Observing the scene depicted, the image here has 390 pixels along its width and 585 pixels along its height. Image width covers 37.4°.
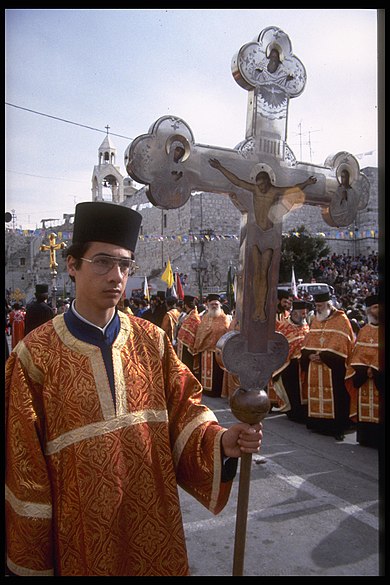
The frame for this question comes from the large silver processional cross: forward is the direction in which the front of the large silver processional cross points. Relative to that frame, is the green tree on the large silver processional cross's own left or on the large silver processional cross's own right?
on the large silver processional cross's own left

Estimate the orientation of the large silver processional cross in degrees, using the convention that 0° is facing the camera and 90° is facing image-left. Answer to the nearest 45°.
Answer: approximately 315°

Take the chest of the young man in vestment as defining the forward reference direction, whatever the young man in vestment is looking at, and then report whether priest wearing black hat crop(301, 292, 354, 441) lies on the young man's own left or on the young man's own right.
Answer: on the young man's own left

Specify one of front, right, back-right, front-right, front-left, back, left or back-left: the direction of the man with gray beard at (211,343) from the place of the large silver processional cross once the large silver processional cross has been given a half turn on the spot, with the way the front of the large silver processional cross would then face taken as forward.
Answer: front-right

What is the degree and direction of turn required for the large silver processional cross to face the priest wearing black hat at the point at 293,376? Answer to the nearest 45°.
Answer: approximately 135° to its left

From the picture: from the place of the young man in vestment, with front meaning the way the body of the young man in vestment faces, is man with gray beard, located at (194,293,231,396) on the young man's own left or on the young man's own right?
on the young man's own left

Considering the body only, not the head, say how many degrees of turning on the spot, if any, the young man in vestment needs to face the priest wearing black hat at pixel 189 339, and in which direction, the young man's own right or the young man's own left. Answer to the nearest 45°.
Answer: approximately 135° to the young man's own left

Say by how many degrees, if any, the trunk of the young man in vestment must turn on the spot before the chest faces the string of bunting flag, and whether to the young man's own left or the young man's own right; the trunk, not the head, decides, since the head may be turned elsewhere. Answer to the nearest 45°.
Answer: approximately 135° to the young man's own left
